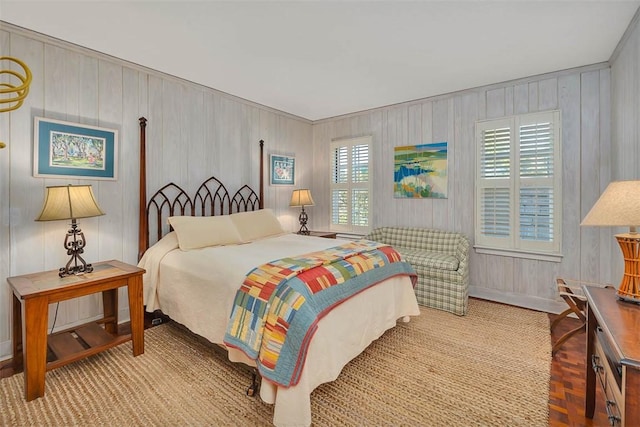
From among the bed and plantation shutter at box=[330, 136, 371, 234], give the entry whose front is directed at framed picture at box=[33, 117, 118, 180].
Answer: the plantation shutter

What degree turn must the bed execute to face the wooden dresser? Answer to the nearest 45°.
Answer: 0° — it already faces it

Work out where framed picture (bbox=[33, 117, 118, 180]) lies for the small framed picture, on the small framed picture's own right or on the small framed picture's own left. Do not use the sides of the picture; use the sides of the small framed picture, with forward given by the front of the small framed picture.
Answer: on the small framed picture's own right

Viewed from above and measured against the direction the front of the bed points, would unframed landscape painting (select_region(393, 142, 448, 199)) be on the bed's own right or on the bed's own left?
on the bed's own left

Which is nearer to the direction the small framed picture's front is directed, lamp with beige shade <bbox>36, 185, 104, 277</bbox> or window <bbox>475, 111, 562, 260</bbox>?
the window

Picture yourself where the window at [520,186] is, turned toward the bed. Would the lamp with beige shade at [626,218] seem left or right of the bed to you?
left

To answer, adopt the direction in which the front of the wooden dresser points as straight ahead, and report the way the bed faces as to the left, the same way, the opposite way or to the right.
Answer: the opposite way

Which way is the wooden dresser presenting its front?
to the viewer's left

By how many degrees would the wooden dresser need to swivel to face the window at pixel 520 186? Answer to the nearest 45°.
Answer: approximately 90° to its right

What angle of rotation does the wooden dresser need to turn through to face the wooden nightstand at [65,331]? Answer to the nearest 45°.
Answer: approximately 45° to its left

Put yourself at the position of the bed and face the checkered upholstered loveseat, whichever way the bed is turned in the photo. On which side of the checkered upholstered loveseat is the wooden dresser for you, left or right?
right

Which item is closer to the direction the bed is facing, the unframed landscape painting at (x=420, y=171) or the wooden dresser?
the wooden dresser

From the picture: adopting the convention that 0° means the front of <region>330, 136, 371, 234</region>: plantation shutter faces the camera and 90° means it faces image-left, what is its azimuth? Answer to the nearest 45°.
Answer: approximately 45°
